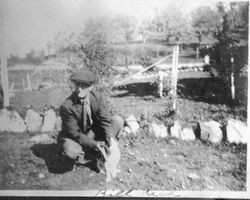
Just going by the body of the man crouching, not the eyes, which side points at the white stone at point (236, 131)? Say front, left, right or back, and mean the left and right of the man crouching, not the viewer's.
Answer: left

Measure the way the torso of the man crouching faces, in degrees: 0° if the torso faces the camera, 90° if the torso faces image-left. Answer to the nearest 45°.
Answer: approximately 0°

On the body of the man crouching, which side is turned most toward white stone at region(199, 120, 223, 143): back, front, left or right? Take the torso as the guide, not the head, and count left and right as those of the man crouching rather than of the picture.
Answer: left

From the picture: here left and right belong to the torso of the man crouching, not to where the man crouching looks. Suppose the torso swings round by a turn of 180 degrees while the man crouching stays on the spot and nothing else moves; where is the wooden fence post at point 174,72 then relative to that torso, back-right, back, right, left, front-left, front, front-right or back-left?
right
